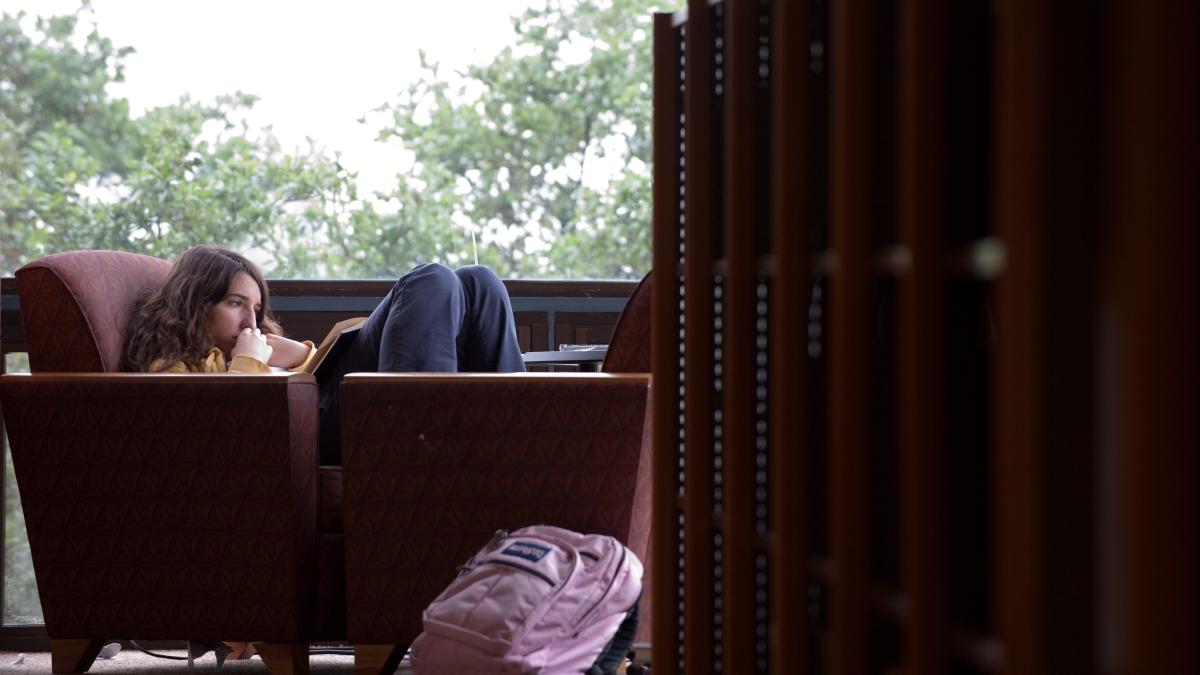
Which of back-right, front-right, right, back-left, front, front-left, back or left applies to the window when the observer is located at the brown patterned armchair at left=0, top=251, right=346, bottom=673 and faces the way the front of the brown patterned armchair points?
left

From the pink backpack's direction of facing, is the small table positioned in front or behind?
behind

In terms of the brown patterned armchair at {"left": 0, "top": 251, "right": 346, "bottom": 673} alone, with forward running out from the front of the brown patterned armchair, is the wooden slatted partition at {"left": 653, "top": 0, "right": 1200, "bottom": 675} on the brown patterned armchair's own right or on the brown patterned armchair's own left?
on the brown patterned armchair's own right

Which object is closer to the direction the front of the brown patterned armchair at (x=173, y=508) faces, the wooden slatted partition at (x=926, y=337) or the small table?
the small table

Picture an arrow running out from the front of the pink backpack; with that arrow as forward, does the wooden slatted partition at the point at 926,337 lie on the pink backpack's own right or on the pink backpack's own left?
on the pink backpack's own left

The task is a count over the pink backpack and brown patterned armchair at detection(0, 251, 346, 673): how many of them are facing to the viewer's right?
1

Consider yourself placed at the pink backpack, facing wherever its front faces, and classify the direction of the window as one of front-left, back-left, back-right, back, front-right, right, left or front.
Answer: back-right

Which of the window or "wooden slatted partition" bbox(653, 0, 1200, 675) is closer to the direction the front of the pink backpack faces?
the wooden slatted partition

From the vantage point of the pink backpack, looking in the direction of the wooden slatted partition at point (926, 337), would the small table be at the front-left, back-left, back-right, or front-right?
back-left

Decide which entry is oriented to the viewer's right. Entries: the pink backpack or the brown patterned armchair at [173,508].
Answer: the brown patterned armchair

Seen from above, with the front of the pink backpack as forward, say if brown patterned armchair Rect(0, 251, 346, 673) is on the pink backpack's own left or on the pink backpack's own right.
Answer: on the pink backpack's own right

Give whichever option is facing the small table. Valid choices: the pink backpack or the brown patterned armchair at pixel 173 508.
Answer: the brown patterned armchair

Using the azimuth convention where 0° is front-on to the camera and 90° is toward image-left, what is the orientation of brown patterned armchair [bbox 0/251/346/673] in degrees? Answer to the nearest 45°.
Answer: approximately 270°
